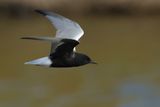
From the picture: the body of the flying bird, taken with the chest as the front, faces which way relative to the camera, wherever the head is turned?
to the viewer's right
